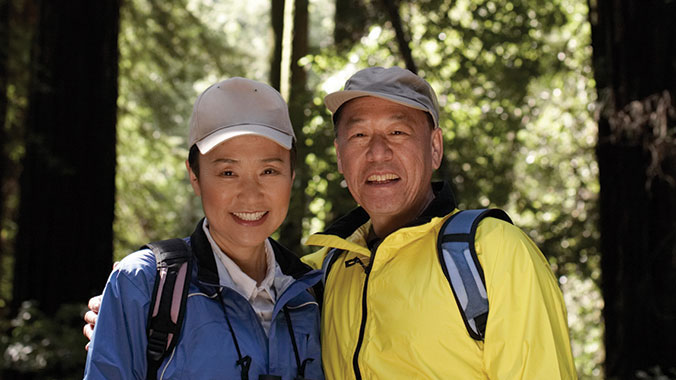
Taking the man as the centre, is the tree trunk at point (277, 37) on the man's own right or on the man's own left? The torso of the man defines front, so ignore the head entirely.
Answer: on the man's own right

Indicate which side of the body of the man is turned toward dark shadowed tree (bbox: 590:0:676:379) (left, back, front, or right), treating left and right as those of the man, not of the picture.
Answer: back

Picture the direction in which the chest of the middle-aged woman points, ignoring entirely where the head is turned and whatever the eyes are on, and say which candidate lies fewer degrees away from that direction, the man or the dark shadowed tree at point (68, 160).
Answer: the man

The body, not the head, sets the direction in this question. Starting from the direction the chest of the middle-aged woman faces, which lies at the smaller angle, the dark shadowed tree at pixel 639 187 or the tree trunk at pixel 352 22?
the dark shadowed tree

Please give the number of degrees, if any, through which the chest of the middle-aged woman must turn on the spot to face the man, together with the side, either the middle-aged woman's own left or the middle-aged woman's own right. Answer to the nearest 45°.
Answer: approximately 45° to the middle-aged woman's own left

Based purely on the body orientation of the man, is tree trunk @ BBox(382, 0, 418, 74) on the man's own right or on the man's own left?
on the man's own right

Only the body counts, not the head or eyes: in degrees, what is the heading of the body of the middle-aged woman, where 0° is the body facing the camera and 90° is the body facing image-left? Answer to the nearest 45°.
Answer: approximately 315°

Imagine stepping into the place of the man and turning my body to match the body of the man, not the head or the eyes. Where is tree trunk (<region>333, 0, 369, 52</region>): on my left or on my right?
on my right

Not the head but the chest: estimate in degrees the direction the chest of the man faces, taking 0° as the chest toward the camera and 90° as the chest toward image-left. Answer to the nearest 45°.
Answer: approximately 45°

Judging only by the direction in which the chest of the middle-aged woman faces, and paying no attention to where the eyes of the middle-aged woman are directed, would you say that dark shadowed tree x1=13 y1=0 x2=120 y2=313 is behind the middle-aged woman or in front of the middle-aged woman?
behind
